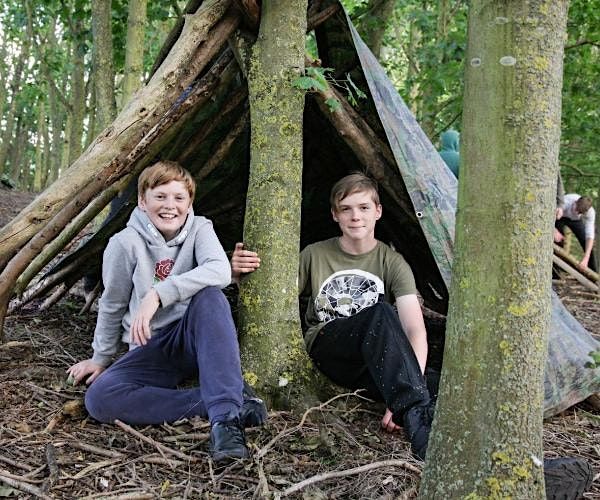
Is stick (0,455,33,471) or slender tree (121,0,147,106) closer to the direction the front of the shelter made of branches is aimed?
the stick

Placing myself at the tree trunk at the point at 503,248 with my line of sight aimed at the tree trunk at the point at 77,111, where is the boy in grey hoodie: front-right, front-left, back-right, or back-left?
front-left

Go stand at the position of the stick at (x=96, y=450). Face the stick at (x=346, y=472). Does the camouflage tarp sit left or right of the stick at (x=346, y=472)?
left

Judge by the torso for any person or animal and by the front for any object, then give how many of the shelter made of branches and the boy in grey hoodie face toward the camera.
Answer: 2

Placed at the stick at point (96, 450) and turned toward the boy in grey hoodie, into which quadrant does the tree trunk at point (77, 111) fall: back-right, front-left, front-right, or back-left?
front-left

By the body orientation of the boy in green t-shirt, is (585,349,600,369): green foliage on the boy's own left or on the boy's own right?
on the boy's own left

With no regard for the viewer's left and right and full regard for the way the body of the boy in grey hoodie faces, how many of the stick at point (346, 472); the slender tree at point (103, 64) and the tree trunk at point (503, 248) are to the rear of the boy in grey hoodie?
1

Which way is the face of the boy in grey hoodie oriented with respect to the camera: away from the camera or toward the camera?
toward the camera

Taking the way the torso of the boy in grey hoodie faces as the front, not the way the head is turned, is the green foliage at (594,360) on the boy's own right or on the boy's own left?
on the boy's own left

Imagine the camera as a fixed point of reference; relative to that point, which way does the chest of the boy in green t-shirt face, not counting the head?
toward the camera

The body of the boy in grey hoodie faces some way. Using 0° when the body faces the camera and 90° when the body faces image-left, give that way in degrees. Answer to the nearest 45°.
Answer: approximately 0°

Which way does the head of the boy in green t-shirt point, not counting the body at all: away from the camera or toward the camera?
toward the camera
